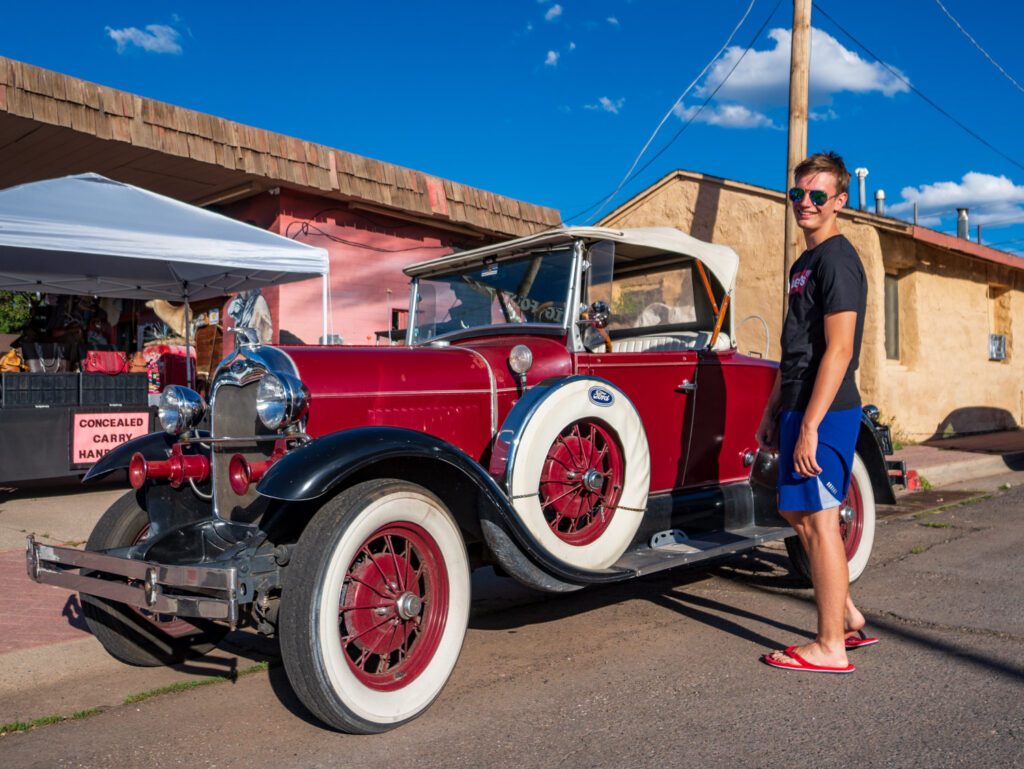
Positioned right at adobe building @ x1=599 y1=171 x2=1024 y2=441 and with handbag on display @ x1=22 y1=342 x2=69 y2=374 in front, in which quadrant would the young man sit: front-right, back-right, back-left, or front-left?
front-left

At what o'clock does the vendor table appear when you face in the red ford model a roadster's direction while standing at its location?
The vendor table is roughly at 3 o'clock from the red ford model a roadster.

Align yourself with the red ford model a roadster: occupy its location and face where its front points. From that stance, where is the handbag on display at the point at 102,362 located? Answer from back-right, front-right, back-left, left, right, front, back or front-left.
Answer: right

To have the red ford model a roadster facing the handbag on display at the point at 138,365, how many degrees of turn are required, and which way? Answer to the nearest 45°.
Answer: approximately 90° to its right

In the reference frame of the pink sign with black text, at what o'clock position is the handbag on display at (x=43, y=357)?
The handbag on display is roughly at 5 o'clock from the pink sign with black text.

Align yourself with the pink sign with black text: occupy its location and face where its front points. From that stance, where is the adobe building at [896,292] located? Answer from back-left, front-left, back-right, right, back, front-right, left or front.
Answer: left

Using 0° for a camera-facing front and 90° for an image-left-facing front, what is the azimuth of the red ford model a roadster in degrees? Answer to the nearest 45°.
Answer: approximately 45°

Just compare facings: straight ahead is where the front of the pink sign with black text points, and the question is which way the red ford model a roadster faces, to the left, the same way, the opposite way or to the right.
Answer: to the right

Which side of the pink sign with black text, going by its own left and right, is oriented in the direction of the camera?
front

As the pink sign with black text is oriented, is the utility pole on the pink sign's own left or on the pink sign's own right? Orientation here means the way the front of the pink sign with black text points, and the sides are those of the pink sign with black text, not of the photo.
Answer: on the pink sign's own left

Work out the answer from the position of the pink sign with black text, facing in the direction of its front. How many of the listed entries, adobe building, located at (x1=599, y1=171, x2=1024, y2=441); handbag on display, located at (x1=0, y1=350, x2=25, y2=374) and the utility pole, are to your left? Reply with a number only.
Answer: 2

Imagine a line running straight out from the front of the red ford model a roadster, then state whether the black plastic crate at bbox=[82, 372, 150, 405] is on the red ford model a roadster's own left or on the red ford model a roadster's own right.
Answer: on the red ford model a roadster's own right

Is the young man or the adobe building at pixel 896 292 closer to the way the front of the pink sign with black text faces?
the young man

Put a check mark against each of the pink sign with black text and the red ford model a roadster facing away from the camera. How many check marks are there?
0
